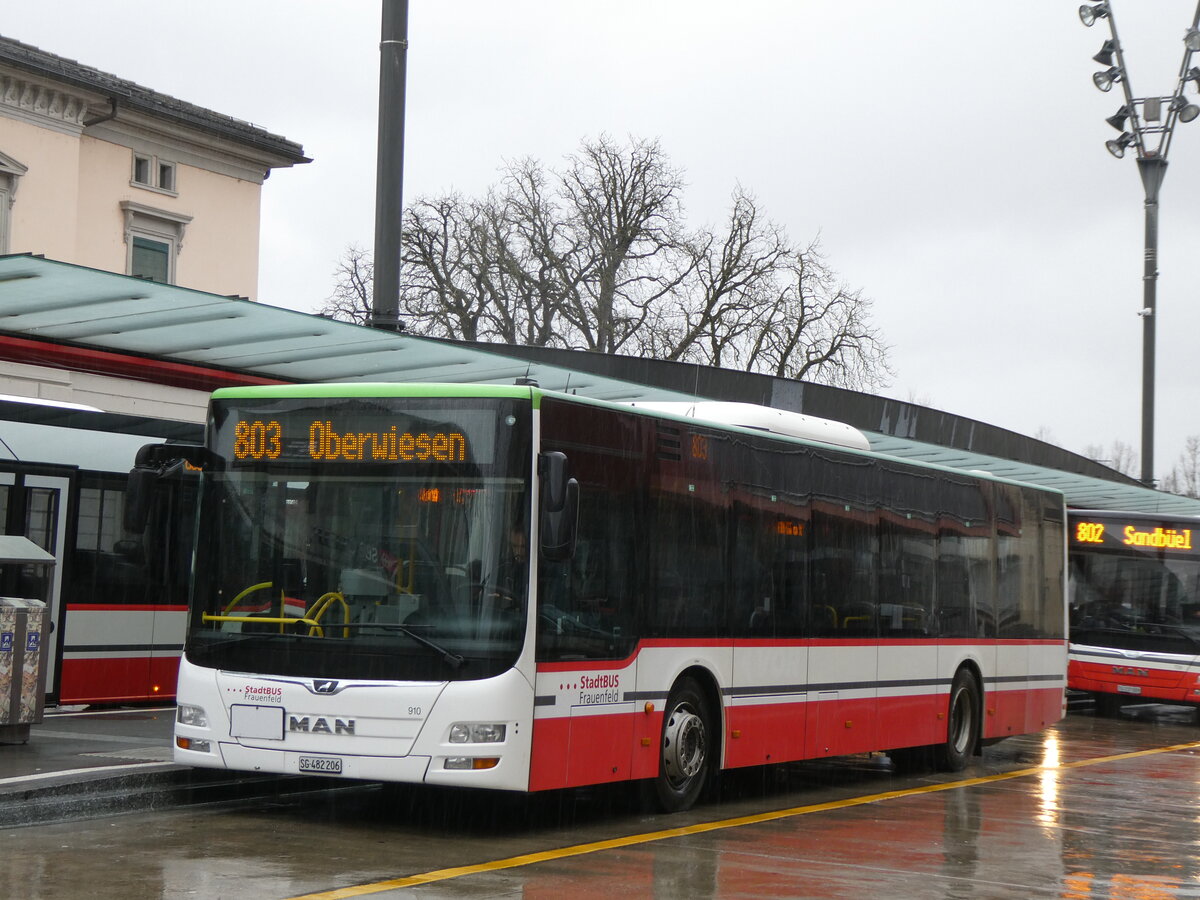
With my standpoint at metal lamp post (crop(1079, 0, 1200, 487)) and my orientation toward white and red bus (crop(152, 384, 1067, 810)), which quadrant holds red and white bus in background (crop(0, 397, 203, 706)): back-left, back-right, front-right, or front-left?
front-right

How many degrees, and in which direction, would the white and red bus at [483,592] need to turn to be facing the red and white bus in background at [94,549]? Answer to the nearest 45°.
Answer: approximately 90° to its right

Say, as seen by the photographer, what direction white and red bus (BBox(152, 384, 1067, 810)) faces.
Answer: facing the viewer and to the left of the viewer

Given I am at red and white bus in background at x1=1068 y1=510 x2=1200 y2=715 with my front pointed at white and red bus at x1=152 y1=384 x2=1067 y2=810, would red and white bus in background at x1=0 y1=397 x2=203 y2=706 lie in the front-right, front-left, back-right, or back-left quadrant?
front-right

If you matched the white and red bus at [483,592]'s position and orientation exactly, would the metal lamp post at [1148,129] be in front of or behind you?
behind

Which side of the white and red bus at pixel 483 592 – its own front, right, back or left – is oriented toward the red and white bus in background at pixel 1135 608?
back

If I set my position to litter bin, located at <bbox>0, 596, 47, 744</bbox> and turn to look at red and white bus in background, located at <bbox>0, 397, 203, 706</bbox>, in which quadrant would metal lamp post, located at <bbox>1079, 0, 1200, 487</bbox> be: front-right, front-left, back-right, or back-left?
front-right
